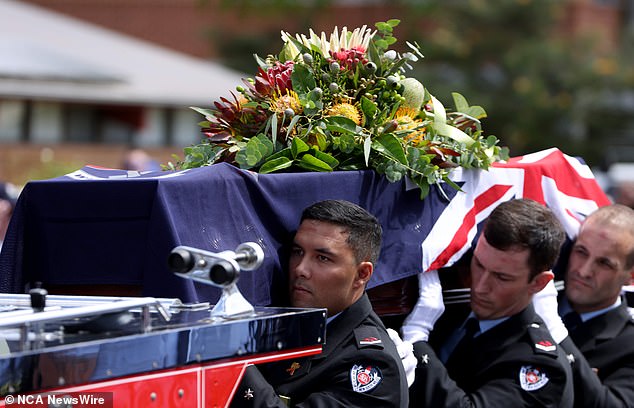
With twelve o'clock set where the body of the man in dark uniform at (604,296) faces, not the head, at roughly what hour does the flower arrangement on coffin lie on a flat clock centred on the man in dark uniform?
The flower arrangement on coffin is roughly at 12 o'clock from the man in dark uniform.

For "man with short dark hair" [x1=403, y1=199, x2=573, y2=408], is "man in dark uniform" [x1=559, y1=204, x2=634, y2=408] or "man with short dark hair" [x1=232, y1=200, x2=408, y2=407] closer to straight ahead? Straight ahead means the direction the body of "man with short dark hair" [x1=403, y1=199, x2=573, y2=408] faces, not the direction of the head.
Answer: the man with short dark hair

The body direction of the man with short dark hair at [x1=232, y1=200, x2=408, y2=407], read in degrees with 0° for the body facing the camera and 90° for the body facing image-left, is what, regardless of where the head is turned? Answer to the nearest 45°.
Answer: approximately 45°

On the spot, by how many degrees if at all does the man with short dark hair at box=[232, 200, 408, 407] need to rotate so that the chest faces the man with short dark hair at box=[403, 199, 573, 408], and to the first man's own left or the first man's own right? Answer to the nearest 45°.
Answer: approximately 180°

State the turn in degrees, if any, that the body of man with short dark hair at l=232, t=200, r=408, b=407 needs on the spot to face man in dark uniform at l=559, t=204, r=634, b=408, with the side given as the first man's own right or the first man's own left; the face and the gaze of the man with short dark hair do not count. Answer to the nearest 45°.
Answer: approximately 180°
